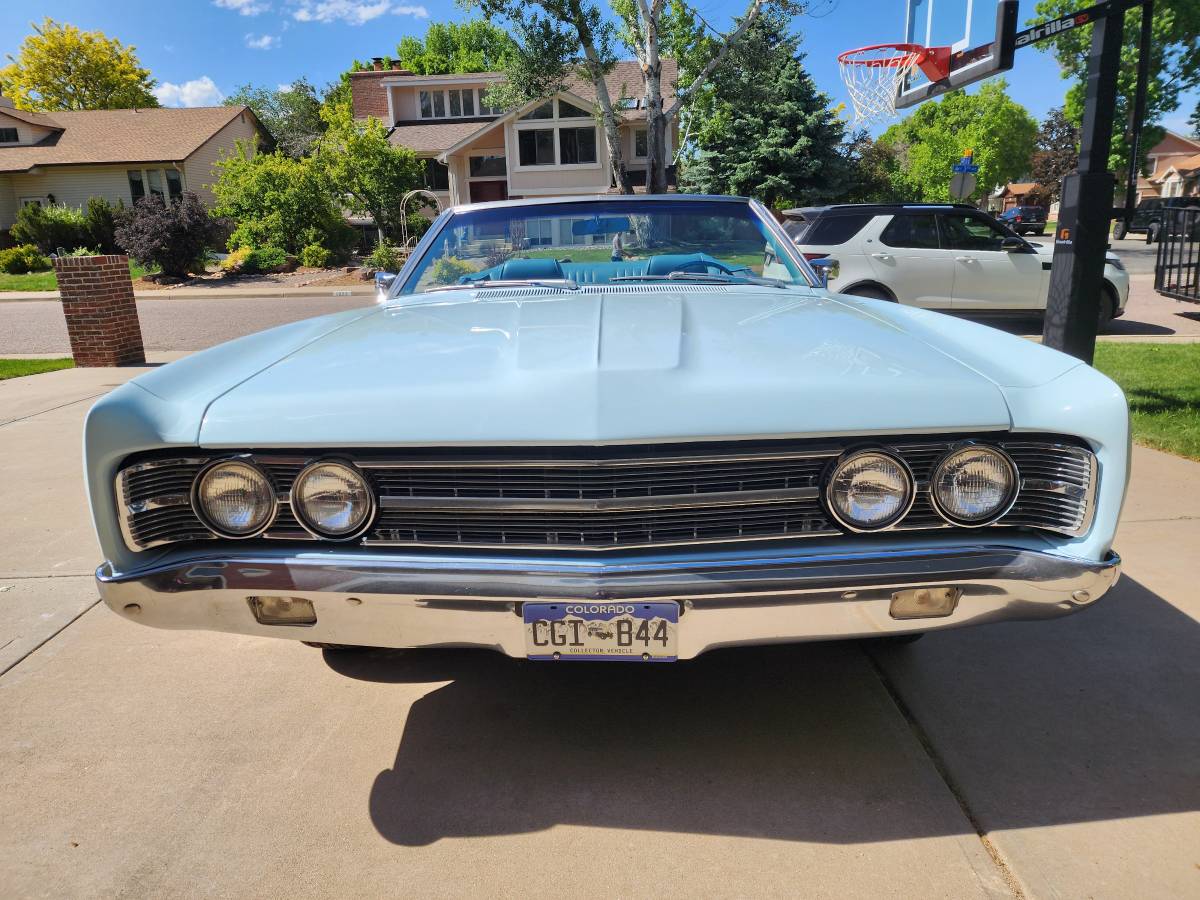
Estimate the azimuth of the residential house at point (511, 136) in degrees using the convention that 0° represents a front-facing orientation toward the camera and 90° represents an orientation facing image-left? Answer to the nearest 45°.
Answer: approximately 0°

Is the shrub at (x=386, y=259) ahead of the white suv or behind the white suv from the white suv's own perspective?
behind

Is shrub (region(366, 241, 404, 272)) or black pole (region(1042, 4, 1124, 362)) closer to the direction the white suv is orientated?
the black pole

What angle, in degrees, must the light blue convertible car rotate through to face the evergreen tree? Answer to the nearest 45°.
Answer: approximately 180°

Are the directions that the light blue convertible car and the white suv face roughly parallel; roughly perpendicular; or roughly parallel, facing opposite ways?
roughly perpendicular

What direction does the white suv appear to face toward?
to the viewer's right

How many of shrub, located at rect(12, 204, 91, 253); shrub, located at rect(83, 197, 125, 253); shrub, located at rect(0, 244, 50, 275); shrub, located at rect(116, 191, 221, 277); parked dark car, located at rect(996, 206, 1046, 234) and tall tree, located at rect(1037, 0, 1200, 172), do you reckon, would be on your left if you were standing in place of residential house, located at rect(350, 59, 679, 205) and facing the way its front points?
2

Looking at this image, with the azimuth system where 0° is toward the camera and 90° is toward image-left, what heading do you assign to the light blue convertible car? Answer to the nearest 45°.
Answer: approximately 0°

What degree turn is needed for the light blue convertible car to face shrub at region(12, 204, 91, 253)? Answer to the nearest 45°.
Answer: approximately 135° to its right

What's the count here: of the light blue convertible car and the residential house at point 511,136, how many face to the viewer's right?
0

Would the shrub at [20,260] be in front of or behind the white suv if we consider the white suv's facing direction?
behind

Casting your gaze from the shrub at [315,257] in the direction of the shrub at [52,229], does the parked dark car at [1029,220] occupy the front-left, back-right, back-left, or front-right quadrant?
back-right

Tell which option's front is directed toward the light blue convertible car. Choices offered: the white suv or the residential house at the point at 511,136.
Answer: the residential house
